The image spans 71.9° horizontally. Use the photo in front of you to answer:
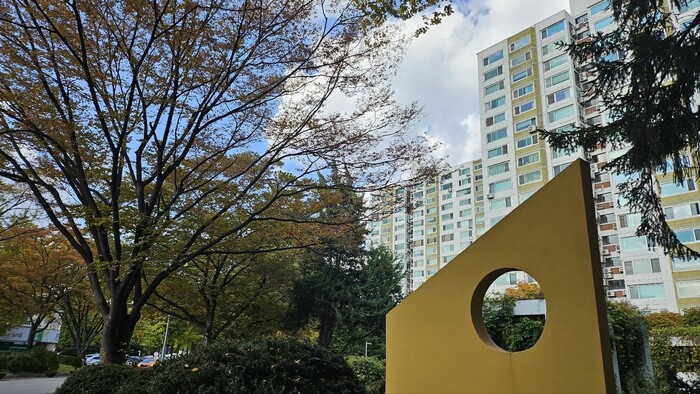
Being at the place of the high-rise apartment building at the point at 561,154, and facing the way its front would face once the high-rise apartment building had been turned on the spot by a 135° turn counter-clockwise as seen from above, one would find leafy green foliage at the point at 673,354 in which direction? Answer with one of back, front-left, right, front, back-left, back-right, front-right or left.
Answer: right

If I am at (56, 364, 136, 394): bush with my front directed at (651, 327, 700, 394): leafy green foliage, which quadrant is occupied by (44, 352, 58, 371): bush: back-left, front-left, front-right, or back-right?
back-left

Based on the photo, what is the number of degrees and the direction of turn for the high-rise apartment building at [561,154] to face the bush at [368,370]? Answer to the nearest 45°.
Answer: approximately 45° to its left

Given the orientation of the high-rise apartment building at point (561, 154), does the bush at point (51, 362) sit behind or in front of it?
in front

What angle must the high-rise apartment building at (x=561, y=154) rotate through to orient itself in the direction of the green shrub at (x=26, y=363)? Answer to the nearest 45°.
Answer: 0° — it already faces it

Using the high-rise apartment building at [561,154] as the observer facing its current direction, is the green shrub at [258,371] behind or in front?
in front

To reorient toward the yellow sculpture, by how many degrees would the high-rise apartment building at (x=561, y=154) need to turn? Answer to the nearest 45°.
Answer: approximately 45° to its left

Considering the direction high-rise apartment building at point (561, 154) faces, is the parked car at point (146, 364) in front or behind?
in front

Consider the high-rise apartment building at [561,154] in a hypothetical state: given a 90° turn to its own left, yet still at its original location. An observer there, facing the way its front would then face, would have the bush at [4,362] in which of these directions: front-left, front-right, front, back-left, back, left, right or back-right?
right

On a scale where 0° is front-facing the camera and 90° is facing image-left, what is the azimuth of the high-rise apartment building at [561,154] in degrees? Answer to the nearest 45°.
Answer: approximately 45°
